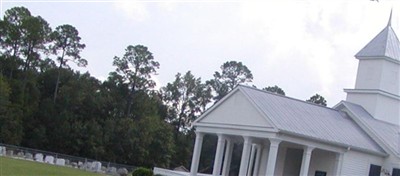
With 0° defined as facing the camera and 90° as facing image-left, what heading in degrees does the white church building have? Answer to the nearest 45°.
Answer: approximately 45°
